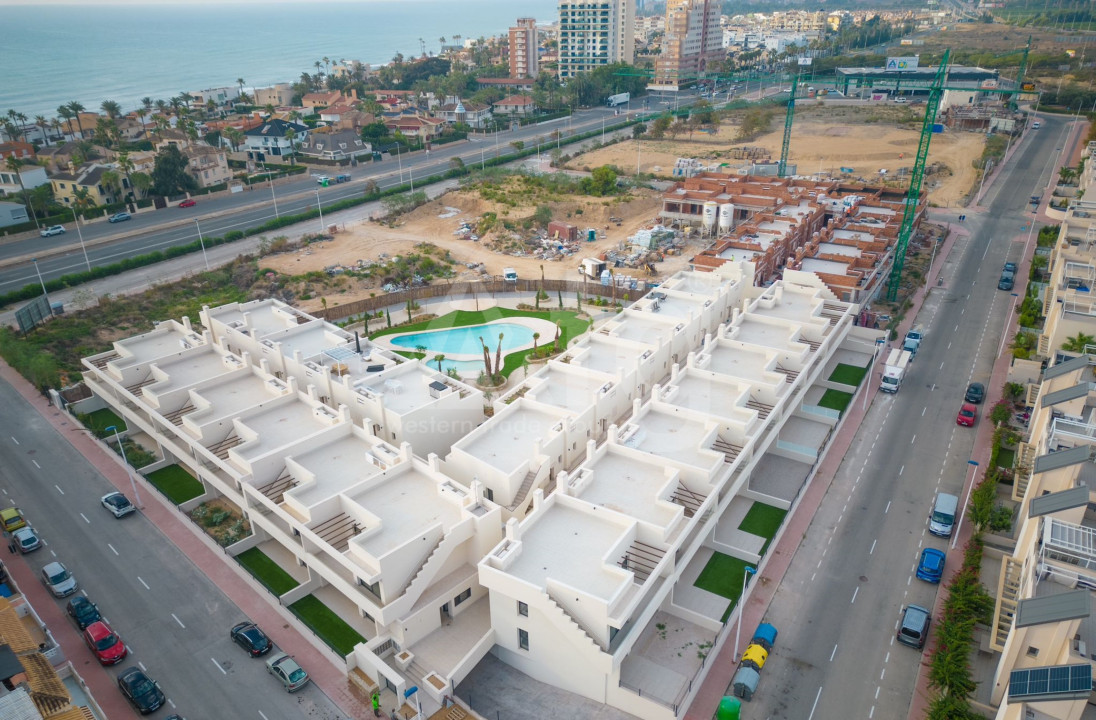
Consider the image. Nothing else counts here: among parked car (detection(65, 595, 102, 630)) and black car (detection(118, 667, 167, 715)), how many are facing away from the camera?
0

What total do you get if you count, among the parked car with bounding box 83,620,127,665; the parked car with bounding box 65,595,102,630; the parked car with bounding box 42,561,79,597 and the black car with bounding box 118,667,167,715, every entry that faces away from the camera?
0

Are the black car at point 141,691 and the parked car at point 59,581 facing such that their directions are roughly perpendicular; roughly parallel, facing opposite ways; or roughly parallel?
roughly parallel

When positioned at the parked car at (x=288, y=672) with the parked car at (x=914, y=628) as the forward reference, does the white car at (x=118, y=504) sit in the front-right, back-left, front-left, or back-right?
back-left

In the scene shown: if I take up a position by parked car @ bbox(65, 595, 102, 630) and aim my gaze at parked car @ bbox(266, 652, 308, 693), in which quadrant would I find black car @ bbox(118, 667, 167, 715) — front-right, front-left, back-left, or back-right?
front-right

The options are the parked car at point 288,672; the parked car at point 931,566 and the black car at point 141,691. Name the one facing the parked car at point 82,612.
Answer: the parked car at point 288,672

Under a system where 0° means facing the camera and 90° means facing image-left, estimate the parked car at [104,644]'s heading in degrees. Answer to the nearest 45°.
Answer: approximately 315°

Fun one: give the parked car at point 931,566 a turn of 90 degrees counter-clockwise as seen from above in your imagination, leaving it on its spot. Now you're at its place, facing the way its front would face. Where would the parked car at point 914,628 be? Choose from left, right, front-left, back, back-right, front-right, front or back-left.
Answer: left

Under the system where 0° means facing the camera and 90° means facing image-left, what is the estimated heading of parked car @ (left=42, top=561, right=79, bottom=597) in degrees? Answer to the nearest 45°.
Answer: approximately 315°

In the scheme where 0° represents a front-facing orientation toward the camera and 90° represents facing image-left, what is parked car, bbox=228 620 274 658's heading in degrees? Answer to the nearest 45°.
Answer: approximately 135°

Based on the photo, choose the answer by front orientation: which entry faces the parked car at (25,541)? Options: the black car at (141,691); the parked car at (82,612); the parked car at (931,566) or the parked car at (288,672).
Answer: the parked car at (288,672)

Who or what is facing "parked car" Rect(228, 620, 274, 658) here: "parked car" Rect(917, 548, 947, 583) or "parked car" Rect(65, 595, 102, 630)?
"parked car" Rect(65, 595, 102, 630)

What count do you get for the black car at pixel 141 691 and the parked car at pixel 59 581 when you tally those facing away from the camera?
0

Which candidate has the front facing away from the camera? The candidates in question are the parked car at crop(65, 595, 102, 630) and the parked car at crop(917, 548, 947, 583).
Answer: the parked car at crop(917, 548, 947, 583)

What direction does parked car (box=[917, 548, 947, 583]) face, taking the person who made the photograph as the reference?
facing away from the viewer

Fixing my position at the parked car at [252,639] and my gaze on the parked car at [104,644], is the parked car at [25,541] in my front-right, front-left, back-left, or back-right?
front-right

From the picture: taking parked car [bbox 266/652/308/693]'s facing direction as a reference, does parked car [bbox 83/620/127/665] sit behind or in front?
in front
